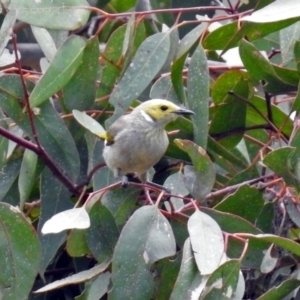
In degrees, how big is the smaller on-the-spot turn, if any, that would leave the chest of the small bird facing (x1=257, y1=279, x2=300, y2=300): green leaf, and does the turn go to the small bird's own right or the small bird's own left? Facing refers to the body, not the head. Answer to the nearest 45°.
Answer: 0° — it already faces it

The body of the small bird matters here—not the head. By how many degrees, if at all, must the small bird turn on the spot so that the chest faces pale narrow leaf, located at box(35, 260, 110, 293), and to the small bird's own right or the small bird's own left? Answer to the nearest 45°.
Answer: approximately 45° to the small bird's own right

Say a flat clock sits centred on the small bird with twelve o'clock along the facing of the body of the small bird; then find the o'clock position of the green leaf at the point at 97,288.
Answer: The green leaf is roughly at 2 o'clock from the small bird.

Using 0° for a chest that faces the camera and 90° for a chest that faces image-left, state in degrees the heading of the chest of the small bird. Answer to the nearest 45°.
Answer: approximately 315°
